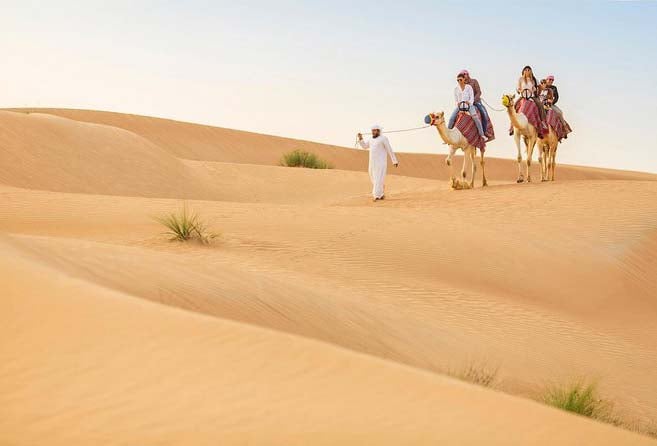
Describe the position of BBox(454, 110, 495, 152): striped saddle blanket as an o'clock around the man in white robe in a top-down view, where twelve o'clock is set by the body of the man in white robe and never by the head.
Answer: The striped saddle blanket is roughly at 7 o'clock from the man in white robe.

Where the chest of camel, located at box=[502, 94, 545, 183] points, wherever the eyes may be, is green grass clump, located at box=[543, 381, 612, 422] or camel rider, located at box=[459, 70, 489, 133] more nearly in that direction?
the camel rider

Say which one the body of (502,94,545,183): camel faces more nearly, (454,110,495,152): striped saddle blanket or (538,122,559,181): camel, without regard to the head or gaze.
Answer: the striped saddle blanket

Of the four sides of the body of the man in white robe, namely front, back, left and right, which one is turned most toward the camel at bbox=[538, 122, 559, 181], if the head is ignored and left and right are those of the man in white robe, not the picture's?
back

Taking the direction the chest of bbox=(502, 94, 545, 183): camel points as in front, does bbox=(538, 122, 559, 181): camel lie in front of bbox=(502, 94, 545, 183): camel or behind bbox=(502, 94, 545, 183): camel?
behind

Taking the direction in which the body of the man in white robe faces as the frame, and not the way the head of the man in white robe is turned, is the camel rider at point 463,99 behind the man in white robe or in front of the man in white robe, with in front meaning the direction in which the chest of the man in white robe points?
behind

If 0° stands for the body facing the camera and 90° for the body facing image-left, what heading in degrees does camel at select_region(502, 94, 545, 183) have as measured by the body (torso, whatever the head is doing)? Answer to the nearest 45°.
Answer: approximately 45°

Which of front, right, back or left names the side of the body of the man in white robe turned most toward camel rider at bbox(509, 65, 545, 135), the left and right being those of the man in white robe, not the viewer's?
back

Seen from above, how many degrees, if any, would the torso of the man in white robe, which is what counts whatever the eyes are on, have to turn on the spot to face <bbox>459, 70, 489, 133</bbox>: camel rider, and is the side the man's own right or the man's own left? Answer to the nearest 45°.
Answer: approximately 135° to the man's own left

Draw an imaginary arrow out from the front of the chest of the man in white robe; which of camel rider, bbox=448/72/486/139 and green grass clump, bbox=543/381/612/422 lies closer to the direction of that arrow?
the green grass clump

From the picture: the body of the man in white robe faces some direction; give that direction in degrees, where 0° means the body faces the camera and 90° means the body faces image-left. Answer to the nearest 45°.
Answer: approximately 45°
